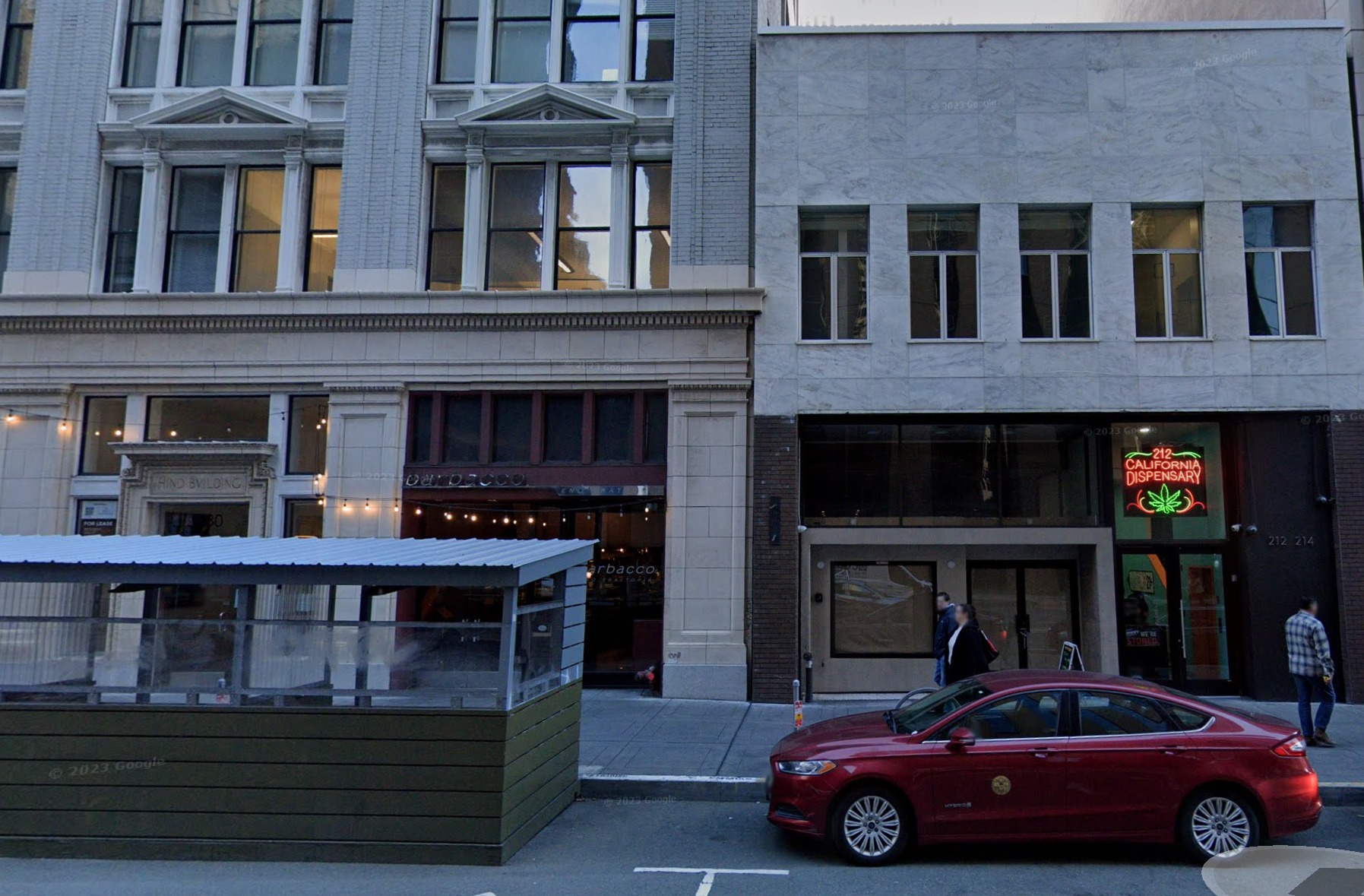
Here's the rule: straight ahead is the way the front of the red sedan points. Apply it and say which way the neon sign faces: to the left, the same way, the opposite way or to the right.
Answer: to the left

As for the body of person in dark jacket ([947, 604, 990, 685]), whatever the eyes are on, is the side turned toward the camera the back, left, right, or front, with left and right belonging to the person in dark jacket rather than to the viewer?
left

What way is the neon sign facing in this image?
toward the camera

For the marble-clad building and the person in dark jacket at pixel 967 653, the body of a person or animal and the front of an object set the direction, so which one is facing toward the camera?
the marble-clad building

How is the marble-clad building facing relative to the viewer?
toward the camera

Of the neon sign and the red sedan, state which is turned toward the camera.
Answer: the neon sign

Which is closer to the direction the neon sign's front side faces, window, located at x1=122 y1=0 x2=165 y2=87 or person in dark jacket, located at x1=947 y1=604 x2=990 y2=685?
the person in dark jacket

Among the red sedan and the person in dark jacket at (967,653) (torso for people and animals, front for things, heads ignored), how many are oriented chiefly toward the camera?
0

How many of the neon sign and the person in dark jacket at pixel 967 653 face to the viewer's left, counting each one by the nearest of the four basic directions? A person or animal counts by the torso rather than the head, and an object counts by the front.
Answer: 1

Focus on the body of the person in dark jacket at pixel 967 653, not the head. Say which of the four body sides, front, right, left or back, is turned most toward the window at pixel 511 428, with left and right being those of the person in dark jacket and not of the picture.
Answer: front

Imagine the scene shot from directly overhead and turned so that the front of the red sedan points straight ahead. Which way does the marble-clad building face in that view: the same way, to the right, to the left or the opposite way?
to the left

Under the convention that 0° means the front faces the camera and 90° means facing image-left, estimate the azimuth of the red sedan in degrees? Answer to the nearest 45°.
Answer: approximately 90°
